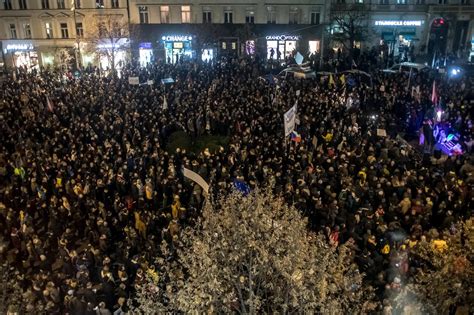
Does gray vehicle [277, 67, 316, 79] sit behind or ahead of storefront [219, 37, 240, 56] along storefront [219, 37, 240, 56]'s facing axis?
ahead

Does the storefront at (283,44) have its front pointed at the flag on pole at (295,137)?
yes

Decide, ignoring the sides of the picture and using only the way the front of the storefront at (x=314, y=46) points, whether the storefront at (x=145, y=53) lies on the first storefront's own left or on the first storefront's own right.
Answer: on the first storefront's own right

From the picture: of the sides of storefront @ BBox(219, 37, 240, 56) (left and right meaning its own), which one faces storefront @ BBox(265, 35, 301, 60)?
left

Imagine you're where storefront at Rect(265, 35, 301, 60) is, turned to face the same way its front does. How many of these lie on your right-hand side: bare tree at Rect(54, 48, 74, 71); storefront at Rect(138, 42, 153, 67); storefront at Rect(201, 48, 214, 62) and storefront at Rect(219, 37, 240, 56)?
4

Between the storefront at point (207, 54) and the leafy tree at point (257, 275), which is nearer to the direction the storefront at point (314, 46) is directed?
the leafy tree

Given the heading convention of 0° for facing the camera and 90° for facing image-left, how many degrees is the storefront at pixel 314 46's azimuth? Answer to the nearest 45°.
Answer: approximately 0°

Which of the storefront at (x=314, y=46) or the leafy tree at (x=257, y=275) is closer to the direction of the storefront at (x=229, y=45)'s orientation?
the leafy tree

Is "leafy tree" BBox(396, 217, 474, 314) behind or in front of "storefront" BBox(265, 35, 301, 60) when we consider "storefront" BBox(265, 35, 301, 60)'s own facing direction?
in front

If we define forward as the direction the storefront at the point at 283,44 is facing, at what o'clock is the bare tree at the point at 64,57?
The bare tree is roughly at 3 o'clock from the storefront.

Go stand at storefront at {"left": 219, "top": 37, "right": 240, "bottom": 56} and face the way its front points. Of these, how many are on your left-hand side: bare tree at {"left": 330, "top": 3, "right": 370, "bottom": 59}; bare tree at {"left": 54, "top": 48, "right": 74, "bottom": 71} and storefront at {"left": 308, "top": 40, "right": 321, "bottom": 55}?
2

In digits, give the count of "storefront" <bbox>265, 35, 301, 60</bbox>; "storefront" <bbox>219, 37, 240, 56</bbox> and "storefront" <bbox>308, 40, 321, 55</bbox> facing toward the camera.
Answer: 3

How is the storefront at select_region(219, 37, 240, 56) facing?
toward the camera

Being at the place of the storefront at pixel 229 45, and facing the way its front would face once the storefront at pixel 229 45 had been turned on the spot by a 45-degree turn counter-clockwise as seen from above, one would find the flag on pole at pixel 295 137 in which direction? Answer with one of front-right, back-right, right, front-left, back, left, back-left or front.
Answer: front-right

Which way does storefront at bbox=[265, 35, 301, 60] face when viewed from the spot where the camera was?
facing the viewer

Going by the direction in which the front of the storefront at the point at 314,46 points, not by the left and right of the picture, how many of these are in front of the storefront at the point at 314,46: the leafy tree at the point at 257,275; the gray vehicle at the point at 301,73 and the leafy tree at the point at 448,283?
3

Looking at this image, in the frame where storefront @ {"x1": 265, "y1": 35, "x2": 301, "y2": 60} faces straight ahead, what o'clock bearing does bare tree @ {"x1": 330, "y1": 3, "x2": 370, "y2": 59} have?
The bare tree is roughly at 9 o'clock from the storefront.
